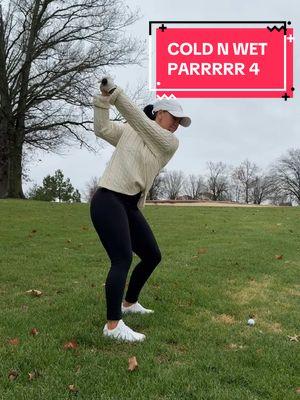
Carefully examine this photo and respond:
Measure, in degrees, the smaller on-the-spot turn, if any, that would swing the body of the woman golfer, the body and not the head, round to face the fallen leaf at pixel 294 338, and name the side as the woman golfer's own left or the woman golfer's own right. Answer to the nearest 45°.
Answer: approximately 45° to the woman golfer's own left

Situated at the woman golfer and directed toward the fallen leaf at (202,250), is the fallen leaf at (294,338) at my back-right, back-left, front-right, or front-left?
front-right

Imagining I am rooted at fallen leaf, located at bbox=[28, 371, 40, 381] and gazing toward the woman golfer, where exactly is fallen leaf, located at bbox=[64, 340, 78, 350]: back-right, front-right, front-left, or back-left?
front-left

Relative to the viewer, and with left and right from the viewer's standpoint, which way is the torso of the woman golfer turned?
facing the viewer and to the right of the viewer

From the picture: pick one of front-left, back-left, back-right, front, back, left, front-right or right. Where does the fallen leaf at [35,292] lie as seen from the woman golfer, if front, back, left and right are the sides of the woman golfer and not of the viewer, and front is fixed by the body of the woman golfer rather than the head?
back

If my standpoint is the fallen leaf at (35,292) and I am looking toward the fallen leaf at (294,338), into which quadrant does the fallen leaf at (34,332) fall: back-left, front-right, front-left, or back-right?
front-right

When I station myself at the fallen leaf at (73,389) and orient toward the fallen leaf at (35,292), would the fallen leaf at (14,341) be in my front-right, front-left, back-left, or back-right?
front-left

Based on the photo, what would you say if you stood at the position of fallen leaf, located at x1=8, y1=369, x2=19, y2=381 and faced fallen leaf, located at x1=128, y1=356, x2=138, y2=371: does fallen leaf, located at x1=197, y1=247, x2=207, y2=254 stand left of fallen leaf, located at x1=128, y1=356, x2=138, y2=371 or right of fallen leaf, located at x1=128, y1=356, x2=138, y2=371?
left

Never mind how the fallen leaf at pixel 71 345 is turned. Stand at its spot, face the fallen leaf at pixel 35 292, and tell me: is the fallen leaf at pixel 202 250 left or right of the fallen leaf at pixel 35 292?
right
